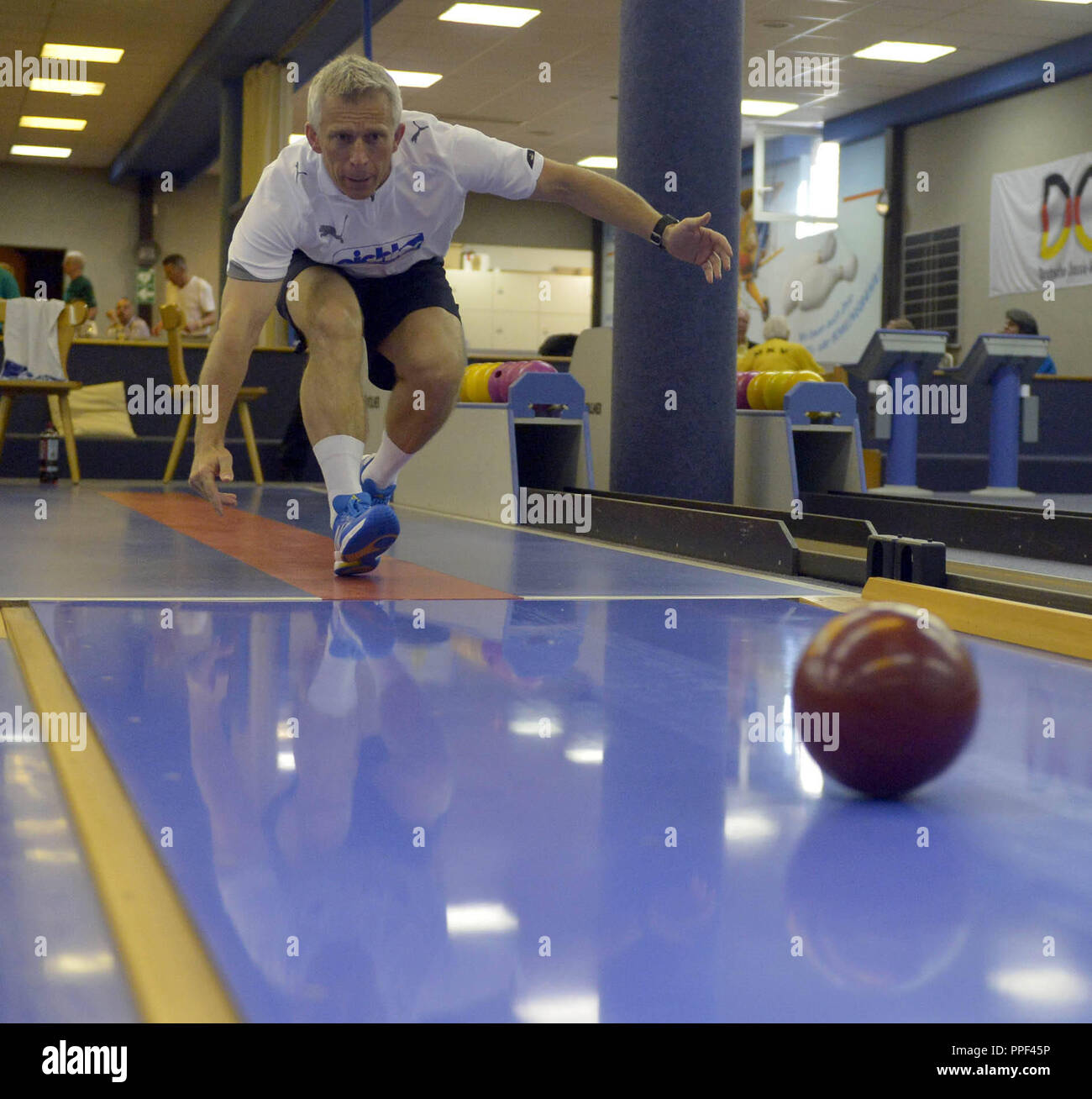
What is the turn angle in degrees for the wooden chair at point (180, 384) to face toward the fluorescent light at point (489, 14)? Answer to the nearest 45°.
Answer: approximately 45° to its left

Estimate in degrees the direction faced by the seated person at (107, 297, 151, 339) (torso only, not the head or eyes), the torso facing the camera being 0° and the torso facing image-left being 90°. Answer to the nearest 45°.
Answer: approximately 0°

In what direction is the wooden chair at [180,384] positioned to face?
to the viewer's right

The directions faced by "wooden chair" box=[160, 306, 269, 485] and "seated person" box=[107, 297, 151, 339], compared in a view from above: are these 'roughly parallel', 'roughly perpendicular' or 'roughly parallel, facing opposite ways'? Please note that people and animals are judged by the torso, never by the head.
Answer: roughly perpendicular

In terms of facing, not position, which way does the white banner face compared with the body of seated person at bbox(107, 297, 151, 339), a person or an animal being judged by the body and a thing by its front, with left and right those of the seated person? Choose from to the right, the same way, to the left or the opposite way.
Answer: to the right

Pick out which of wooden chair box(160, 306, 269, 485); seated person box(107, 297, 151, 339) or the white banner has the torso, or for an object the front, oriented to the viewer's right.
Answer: the wooden chair
